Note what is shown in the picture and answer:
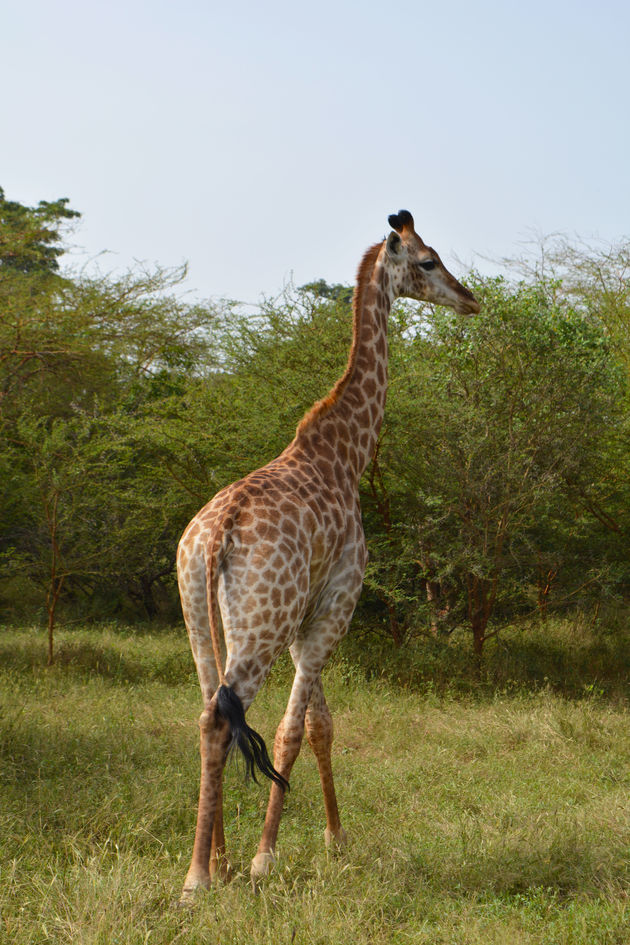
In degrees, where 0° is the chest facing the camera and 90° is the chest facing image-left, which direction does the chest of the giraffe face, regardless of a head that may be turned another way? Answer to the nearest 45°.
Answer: approximately 225°

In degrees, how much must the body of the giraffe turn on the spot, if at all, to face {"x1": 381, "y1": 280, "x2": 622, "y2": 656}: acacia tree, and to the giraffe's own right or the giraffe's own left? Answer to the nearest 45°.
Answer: approximately 45° to the giraffe's own left
